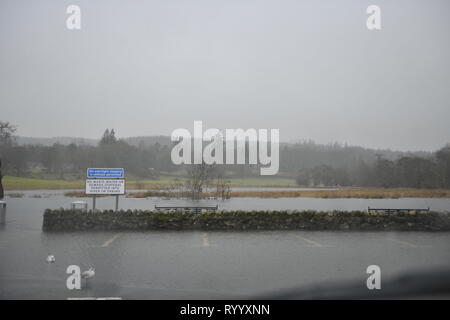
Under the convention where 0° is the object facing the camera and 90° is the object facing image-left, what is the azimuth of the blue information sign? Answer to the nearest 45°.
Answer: approximately 0°
